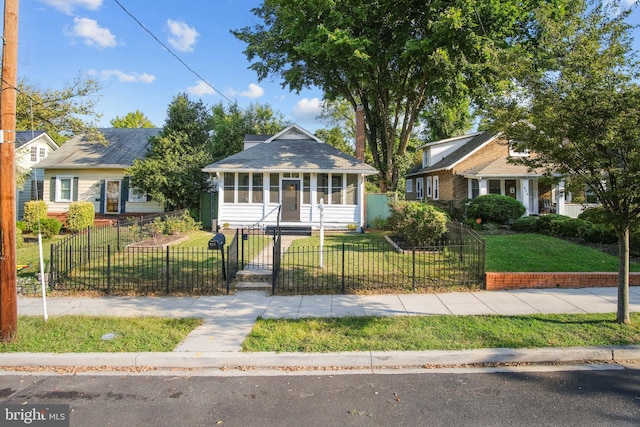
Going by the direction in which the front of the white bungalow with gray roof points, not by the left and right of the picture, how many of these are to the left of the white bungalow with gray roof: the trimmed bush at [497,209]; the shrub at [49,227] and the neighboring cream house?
1

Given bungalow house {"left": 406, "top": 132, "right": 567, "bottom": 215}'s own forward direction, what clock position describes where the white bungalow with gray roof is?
The white bungalow with gray roof is roughly at 3 o'clock from the bungalow house.

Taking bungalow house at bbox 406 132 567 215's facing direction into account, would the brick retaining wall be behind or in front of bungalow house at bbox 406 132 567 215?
in front

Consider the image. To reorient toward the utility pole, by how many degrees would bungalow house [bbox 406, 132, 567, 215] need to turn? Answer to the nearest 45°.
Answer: approximately 45° to its right

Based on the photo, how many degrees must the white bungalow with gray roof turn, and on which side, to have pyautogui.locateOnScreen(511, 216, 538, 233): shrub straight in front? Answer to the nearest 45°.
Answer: approximately 90° to its left

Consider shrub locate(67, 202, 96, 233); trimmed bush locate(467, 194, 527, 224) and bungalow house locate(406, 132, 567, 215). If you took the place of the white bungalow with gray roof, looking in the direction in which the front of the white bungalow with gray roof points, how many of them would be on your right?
1

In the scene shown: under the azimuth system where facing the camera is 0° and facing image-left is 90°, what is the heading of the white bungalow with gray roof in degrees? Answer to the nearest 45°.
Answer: approximately 0°

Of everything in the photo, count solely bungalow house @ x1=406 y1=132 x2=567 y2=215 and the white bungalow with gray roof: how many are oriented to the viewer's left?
0

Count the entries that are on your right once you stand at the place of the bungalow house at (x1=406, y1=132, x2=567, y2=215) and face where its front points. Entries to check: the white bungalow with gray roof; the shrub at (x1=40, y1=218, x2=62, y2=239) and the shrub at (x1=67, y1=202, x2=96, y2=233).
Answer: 3

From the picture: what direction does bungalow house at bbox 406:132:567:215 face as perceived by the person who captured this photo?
facing the viewer and to the right of the viewer

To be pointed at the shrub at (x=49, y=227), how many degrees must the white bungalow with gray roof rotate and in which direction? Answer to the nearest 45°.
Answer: approximately 90° to its right

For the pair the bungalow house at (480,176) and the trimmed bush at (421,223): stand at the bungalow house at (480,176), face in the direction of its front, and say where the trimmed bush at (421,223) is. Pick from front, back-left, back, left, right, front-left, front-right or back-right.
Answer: front-right

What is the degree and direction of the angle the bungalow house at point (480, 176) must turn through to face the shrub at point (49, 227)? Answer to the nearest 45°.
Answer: approximately 90° to its right

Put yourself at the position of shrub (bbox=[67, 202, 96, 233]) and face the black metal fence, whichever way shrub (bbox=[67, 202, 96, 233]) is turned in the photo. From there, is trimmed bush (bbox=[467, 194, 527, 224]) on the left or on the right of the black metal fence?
left
